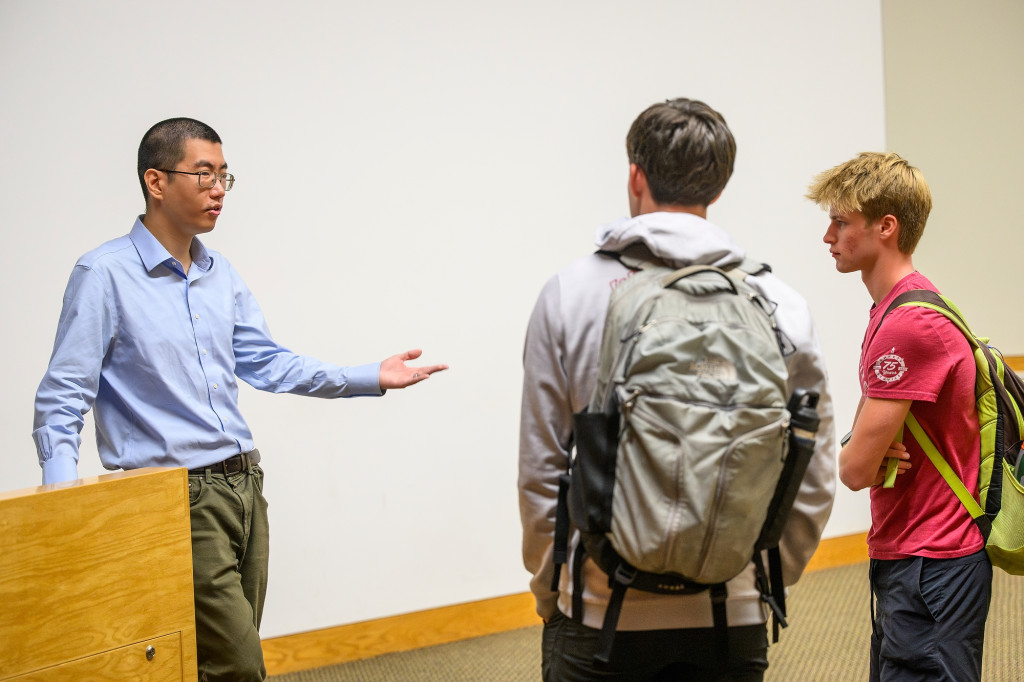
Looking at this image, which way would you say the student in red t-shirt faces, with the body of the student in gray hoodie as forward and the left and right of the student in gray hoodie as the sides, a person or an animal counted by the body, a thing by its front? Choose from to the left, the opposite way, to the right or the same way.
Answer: to the left

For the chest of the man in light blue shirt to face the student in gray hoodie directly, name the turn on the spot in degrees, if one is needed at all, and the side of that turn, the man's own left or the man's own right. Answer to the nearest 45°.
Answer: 0° — they already face them

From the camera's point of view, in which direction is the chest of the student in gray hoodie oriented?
away from the camera

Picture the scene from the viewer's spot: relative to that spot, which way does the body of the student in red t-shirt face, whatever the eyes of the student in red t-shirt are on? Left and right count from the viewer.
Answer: facing to the left of the viewer

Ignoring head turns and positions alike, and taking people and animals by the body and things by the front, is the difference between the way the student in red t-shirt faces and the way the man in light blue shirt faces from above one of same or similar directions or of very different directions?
very different directions

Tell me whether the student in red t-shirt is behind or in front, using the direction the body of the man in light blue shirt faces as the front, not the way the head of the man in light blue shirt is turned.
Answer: in front

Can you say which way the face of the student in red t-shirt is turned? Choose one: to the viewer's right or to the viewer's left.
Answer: to the viewer's left

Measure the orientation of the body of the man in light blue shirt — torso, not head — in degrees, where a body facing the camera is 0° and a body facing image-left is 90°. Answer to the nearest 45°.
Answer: approximately 315°

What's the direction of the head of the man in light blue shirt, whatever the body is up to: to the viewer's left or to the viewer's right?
to the viewer's right
